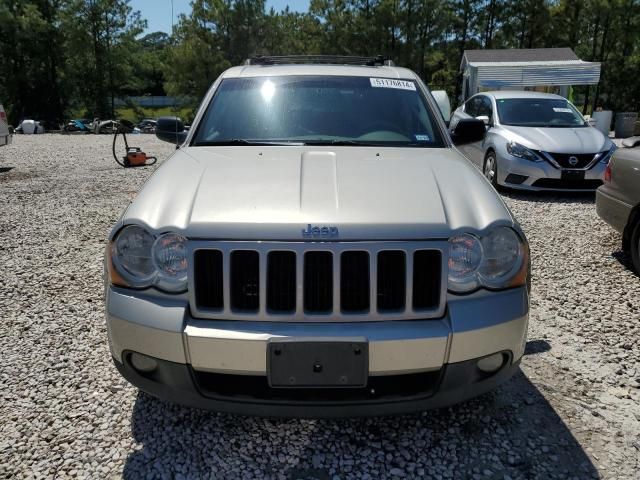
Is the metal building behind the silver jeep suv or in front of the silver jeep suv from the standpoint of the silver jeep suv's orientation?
behind

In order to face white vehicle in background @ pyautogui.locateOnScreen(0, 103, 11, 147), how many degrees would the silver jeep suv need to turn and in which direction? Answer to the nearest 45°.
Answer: approximately 135° to its right

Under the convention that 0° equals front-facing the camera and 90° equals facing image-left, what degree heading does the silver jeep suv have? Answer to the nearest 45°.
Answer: approximately 0°
